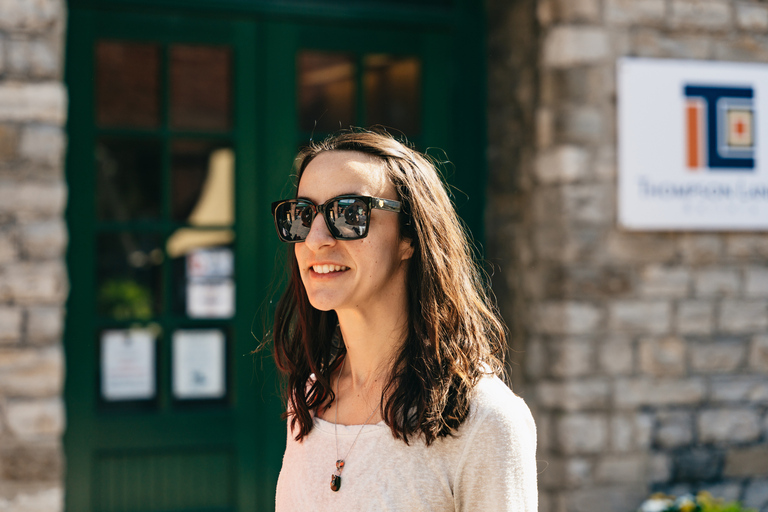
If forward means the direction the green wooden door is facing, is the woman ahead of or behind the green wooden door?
ahead

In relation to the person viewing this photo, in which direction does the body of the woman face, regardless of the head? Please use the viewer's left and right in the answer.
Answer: facing the viewer and to the left of the viewer

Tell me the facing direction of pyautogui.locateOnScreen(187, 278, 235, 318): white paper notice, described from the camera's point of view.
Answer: facing the viewer

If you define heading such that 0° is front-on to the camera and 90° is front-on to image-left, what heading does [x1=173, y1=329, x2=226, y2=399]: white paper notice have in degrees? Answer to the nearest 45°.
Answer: approximately 0°

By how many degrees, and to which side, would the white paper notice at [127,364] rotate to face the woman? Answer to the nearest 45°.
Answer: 0° — it already faces them

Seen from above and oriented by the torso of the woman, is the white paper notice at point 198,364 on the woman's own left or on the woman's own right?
on the woman's own right

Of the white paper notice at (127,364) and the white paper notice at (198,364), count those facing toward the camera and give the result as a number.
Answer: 2

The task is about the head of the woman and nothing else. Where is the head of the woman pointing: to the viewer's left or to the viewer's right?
to the viewer's left

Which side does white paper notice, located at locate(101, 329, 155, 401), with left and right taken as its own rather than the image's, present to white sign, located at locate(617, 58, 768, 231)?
left
